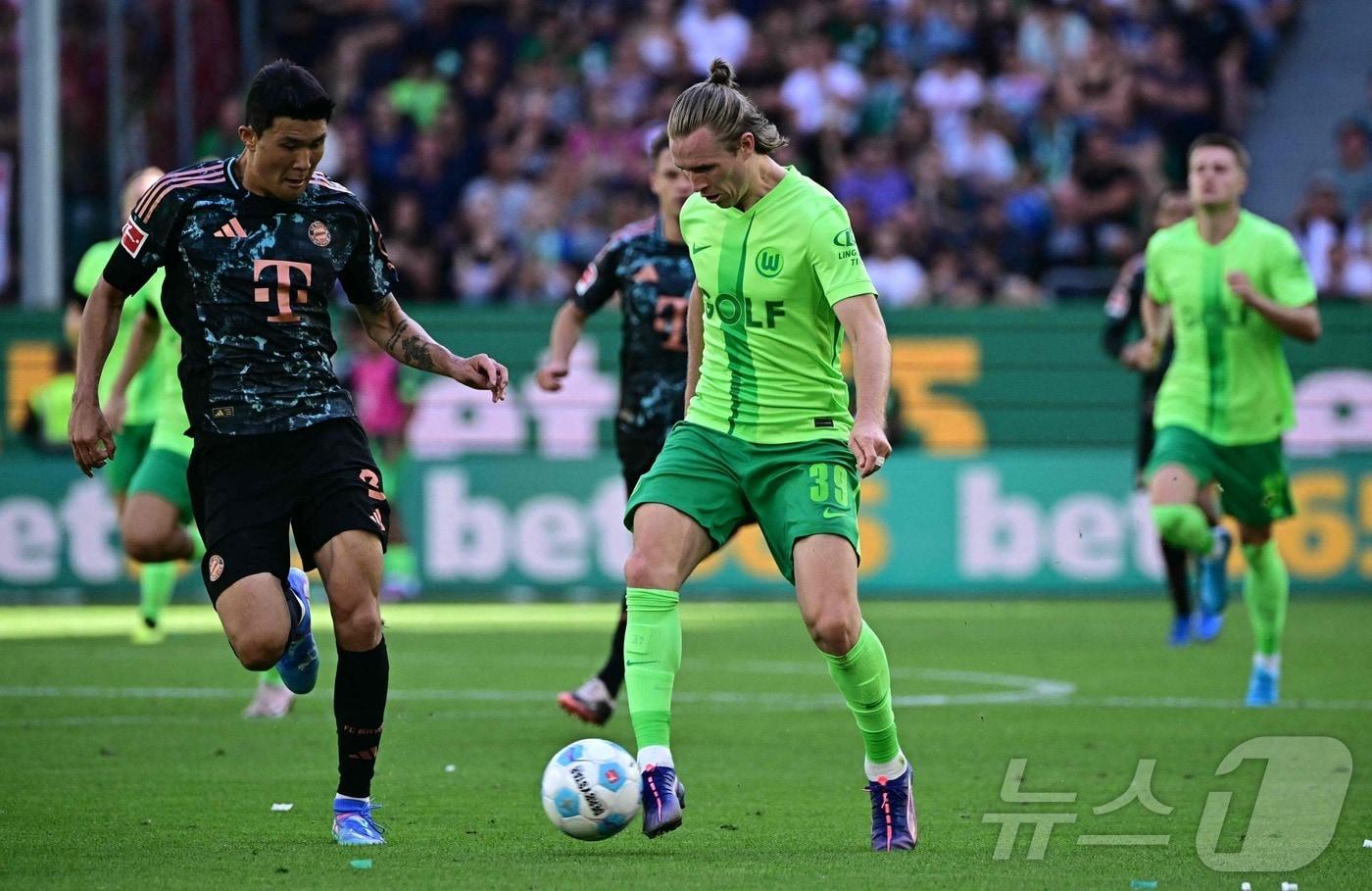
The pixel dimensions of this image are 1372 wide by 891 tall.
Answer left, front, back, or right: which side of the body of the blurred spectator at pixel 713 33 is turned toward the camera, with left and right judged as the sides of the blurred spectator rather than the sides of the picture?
front

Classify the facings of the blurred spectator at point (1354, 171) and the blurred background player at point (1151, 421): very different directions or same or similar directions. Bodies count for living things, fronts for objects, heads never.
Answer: same or similar directions

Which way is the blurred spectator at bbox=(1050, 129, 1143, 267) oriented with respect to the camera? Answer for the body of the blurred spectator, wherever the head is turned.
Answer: toward the camera

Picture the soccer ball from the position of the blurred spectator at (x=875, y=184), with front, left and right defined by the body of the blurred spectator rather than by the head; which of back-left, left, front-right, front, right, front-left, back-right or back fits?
front

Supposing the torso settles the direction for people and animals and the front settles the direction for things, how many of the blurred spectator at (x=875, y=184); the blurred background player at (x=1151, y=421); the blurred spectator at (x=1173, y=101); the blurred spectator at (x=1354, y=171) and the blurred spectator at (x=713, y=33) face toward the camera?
5

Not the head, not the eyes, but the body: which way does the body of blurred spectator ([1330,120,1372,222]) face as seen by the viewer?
toward the camera

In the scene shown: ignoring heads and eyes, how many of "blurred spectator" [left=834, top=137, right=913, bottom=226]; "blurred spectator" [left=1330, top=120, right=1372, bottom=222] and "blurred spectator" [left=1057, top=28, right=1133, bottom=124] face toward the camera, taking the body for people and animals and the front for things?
3

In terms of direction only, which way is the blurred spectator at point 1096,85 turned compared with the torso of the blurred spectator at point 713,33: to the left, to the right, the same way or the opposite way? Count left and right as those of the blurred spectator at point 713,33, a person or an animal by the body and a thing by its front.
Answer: the same way

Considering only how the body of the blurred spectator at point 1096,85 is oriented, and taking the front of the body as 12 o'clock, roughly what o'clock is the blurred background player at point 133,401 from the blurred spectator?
The blurred background player is roughly at 1 o'clock from the blurred spectator.
